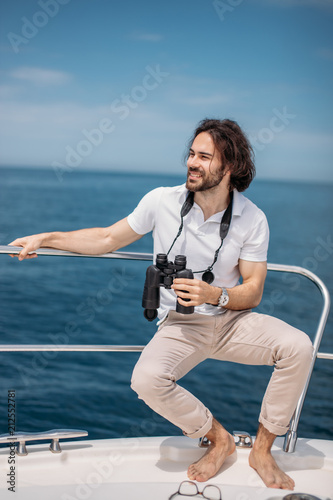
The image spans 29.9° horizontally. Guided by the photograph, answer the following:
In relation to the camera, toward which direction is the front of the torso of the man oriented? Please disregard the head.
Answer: toward the camera
